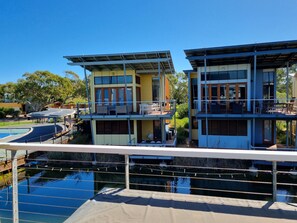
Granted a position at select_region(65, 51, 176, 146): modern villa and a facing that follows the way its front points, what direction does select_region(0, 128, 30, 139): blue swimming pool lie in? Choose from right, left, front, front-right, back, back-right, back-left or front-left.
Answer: back-right

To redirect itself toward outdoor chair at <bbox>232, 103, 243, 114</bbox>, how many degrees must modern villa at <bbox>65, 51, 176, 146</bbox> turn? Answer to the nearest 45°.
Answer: approximately 45° to its left

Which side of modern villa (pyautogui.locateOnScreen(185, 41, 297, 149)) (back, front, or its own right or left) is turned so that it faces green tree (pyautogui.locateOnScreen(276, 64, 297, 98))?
back

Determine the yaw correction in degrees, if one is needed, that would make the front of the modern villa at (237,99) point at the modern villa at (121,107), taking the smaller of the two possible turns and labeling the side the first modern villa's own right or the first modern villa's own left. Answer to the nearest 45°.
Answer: approximately 90° to the first modern villa's own right

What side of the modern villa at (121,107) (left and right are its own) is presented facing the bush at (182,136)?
left

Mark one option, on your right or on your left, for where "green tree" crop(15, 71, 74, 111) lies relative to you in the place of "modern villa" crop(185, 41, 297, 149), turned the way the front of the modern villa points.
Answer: on your right

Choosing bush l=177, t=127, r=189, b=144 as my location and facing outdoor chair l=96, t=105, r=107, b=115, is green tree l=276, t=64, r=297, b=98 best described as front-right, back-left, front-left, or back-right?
back-right

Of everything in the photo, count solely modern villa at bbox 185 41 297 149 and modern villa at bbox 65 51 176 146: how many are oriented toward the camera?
2

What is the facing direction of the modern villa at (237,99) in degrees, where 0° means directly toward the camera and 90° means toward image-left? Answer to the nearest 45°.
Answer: approximately 0°

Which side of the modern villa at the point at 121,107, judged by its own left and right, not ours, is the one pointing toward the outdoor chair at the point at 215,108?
left

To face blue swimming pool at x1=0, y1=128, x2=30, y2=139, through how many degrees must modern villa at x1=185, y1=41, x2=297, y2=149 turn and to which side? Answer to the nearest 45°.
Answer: approximately 90° to its right
